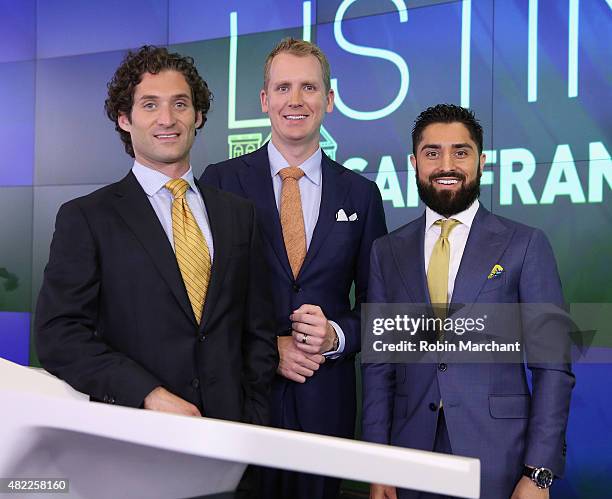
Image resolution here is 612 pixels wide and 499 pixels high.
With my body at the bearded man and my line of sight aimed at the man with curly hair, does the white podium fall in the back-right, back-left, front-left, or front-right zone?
front-left

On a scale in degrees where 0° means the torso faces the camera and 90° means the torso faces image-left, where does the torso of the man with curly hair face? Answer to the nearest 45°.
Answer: approximately 315°

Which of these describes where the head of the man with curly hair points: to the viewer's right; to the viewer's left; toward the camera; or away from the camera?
toward the camera

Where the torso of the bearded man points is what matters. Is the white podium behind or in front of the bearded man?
in front

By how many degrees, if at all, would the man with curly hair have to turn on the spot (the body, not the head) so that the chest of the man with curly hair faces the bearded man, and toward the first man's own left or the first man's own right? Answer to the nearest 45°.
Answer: approximately 45° to the first man's own left

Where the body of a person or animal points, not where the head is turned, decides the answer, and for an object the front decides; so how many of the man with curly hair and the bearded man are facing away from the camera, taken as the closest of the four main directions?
0

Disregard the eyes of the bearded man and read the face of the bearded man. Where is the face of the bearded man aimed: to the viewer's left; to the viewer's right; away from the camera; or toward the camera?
toward the camera

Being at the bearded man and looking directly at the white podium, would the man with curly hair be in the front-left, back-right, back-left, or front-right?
front-right

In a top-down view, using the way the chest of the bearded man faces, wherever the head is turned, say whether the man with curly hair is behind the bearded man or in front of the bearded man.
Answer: in front

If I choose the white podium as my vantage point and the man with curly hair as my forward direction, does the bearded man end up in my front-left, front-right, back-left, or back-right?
front-right
